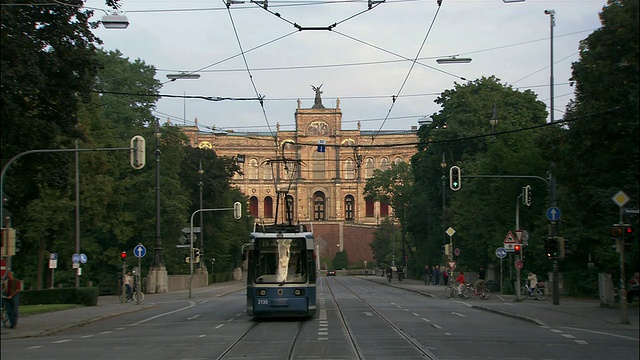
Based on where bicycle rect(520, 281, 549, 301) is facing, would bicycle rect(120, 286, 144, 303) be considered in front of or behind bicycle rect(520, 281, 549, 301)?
in front

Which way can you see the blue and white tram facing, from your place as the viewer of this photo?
facing the viewer

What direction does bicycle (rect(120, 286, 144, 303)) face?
to the viewer's right

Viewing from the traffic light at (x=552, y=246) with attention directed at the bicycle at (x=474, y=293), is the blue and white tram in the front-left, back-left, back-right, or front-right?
back-left

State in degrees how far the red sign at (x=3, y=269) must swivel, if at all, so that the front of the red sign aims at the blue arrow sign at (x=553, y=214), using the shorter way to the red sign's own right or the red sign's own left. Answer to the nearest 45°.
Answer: approximately 90° to the red sign's own left

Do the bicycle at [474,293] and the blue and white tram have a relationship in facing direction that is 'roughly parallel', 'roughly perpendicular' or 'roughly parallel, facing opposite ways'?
roughly perpendicular

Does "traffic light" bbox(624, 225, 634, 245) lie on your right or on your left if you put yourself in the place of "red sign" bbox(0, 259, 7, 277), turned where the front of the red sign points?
on your left

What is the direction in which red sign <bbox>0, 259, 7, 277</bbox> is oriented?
toward the camera
